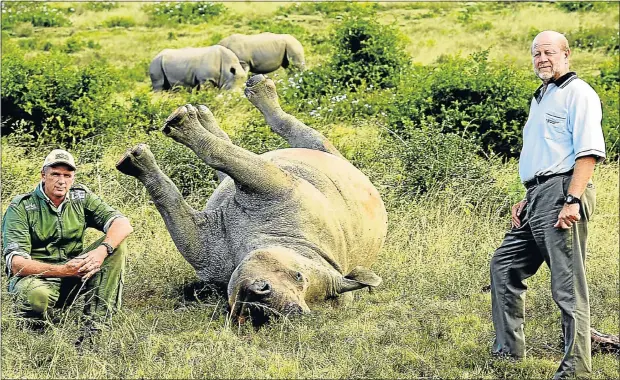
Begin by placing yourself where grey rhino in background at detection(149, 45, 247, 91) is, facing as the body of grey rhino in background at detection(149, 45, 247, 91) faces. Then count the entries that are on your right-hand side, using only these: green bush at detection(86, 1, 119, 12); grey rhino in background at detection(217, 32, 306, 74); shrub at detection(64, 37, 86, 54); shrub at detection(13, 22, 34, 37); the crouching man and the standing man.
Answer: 2

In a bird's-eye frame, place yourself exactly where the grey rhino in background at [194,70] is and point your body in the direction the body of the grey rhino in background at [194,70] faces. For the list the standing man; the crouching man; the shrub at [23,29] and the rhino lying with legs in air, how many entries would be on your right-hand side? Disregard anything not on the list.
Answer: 3

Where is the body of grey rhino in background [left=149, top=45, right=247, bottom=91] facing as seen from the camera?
to the viewer's right

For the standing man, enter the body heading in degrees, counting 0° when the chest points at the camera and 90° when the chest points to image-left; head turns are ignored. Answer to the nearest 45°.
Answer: approximately 45°

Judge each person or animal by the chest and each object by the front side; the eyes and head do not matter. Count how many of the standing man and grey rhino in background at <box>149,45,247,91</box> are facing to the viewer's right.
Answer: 1

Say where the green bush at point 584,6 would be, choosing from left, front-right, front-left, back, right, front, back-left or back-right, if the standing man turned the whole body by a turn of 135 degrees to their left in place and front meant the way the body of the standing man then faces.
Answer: left

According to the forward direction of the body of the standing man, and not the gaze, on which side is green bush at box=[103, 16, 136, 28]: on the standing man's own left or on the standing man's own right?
on the standing man's own right

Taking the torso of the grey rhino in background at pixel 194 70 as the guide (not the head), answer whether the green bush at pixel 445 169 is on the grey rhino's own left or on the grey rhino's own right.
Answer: on the grey rhino's own right

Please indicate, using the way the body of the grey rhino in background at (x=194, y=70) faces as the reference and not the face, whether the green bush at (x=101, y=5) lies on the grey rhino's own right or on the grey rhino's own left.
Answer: on the grey rhino's own left
